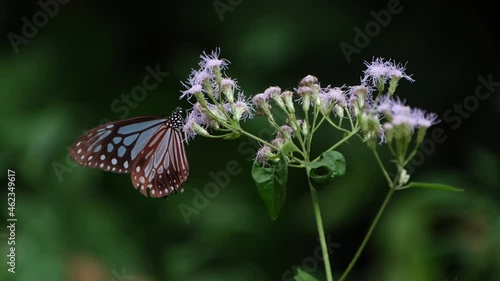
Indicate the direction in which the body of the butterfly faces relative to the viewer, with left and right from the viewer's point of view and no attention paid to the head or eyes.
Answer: facing to the right of the viewer

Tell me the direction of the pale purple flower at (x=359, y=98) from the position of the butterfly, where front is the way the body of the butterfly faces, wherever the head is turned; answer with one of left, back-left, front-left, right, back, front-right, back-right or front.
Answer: front-right

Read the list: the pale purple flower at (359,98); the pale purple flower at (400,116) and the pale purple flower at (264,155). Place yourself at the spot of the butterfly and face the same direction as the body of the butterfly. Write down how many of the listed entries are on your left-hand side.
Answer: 0

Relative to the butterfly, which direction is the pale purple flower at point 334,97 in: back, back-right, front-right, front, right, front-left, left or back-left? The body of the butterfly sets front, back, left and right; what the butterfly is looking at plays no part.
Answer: front-right

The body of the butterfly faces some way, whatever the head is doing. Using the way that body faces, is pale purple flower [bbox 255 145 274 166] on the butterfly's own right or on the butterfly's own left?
on the butterfly's own right
